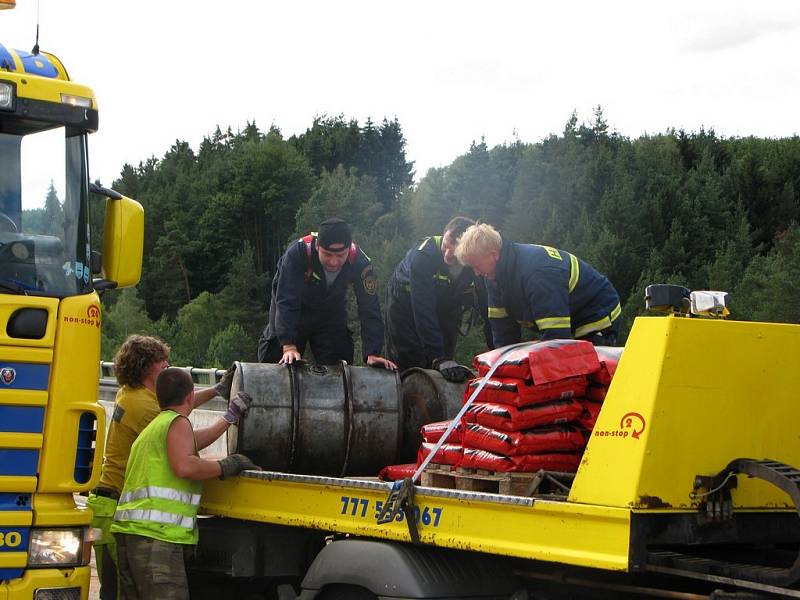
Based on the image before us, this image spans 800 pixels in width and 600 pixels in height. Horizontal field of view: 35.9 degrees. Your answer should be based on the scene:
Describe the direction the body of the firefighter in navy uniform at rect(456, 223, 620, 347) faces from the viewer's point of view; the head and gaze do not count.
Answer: to the viewer's left

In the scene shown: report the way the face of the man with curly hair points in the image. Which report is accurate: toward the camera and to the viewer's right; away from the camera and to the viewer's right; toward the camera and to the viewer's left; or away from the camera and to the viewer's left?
away from the camera and to the viewer's right

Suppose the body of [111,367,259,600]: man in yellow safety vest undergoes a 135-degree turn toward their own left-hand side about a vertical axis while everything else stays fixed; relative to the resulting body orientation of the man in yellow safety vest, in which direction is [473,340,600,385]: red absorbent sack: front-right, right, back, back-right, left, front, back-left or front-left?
back-left

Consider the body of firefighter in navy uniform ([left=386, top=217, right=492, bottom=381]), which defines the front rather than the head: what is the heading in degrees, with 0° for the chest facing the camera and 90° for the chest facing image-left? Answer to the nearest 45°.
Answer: approximately 315°

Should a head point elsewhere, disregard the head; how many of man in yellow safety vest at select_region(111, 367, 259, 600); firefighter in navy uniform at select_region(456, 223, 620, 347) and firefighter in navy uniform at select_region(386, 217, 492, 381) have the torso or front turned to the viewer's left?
1

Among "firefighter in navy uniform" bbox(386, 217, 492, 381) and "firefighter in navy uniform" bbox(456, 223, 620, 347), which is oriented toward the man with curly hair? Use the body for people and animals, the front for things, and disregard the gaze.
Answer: "firefighter in navy uniform" bbox(456, 223, 620, 347)

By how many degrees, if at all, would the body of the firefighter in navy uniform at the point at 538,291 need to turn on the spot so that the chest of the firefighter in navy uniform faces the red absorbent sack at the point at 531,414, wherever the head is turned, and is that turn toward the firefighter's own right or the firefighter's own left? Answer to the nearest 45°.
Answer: approximately 90° to the firefighter's own left

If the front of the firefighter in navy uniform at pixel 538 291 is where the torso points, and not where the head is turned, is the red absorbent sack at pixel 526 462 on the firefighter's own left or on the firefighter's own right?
on the firefighter's own left

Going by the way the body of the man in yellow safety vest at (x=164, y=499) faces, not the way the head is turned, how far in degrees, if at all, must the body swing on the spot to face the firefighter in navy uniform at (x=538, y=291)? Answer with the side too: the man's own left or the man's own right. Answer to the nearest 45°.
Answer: approximately 45° to the man's own right

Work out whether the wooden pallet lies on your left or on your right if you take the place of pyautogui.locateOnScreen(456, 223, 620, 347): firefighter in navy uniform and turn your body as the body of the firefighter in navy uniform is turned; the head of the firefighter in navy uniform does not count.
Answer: on your left

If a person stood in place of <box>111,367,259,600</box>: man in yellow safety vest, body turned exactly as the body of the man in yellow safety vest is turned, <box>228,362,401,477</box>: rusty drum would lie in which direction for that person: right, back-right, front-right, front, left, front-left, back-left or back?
front

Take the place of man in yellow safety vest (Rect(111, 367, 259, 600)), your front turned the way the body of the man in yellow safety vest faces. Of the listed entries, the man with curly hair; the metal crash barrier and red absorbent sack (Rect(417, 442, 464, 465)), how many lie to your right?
1

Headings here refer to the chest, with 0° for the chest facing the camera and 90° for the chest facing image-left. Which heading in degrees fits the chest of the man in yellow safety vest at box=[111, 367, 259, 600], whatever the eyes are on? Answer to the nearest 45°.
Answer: approximately 225°

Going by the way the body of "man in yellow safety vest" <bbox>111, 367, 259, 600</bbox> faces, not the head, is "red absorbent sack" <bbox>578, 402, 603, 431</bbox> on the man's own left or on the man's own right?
on the man's own right

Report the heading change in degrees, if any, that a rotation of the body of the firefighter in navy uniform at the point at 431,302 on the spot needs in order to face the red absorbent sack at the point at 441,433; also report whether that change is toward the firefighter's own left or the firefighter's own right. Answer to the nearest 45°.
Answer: approximately 45° to the firefighter's own right

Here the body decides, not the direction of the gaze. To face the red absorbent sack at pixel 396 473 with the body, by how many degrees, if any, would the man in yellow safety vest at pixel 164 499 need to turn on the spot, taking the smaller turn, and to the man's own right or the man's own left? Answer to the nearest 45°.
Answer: approximately 45° to the man's own right
